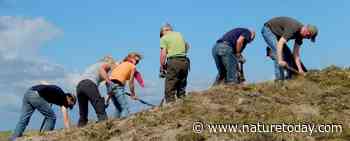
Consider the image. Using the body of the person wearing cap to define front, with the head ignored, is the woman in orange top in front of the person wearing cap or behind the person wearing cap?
behind

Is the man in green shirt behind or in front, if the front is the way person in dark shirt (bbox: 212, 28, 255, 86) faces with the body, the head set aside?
behind

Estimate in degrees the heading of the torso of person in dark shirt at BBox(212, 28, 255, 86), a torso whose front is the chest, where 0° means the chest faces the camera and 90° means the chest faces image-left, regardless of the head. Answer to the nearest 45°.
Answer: approximately 225°

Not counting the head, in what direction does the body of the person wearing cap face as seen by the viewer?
to the viewer's right

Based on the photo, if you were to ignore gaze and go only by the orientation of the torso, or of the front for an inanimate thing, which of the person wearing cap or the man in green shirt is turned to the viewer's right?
the person wearing cap

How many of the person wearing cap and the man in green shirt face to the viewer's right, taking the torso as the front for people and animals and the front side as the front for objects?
1
